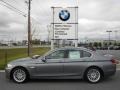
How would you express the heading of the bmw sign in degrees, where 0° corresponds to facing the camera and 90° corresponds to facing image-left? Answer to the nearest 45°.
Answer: approximately 0°

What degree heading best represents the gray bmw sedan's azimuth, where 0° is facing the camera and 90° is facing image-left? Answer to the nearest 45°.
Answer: approximately 90°
